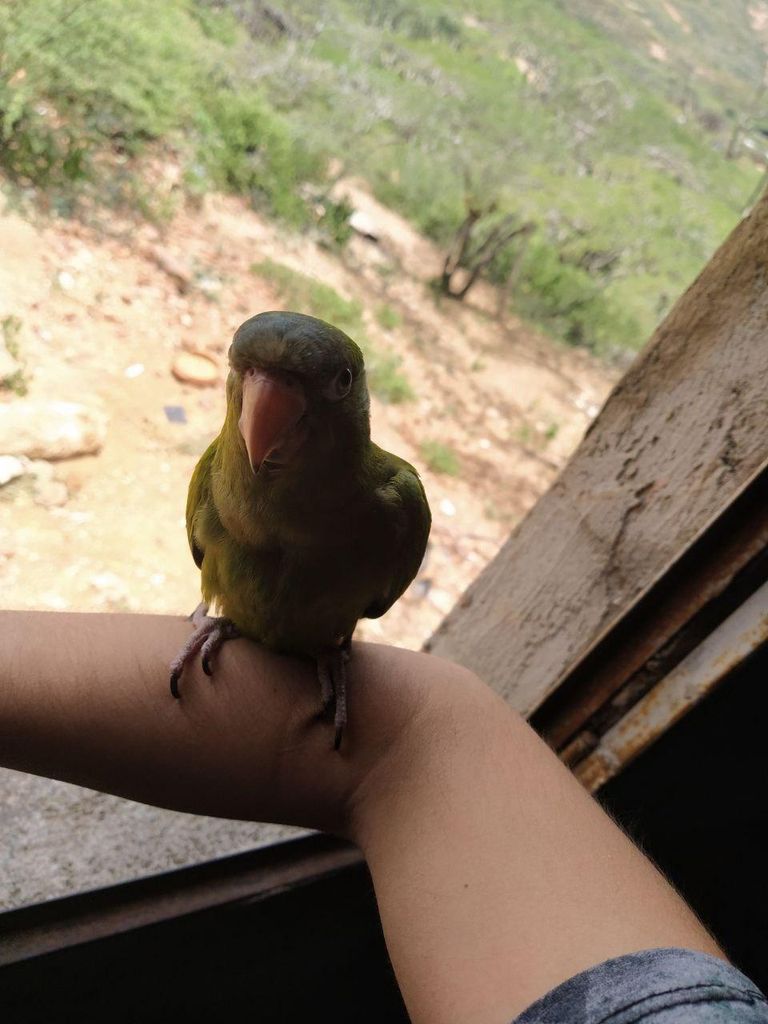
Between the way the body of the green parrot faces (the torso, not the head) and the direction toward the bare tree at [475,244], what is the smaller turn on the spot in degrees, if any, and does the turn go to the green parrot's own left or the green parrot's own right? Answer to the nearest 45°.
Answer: approximately 180°

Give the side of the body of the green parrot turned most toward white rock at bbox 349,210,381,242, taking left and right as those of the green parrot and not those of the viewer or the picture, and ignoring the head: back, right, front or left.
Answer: back

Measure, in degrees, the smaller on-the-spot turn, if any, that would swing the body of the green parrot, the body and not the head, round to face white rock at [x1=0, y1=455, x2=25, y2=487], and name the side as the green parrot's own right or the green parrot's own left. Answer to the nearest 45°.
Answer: approximately 135° to the green parrot's own right

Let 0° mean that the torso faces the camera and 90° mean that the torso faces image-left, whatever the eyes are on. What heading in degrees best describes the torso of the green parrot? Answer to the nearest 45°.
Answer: approximately 0°
